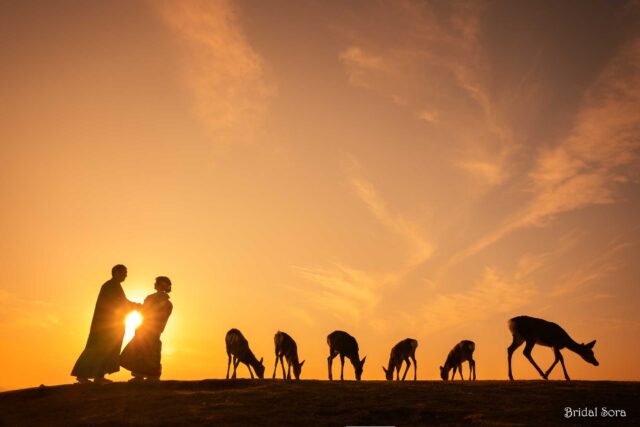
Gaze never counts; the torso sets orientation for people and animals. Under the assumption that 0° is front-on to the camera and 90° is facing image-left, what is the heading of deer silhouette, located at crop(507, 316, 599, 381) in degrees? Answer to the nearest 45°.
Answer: approximately 270°

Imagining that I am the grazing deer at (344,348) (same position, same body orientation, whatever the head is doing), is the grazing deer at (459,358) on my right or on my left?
on my left

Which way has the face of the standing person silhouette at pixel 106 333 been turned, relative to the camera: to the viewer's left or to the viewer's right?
to the viewer's right

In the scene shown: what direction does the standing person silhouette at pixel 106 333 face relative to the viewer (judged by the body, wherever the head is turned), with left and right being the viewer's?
facing to the right of the viewer

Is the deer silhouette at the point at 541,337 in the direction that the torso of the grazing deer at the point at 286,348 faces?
yes

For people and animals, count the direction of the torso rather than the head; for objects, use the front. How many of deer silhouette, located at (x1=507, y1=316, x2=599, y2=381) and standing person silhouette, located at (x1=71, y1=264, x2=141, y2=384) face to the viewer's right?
2
